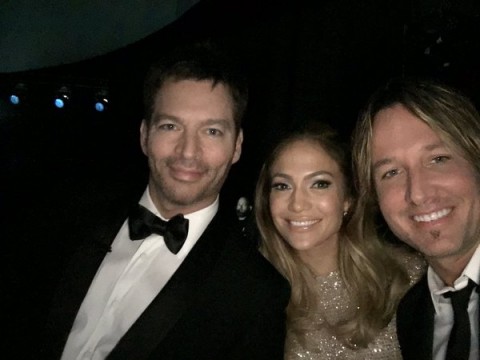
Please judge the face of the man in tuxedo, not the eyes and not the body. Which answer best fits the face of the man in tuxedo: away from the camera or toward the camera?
toward the camera

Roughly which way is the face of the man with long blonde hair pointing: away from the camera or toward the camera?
toward the camera

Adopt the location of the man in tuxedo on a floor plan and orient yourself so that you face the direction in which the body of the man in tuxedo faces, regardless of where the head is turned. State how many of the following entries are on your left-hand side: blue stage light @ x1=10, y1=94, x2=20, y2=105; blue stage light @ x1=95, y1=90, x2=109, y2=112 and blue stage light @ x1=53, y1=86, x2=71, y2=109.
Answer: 0

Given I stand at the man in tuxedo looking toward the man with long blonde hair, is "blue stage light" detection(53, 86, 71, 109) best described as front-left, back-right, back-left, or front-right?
back-left

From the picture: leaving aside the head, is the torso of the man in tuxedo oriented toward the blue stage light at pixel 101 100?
no

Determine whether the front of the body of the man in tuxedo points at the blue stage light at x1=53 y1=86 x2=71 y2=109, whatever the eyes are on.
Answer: no

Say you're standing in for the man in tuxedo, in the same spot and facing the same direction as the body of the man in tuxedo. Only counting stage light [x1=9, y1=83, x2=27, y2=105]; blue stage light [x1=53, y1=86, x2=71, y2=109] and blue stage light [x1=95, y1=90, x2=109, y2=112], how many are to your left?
0

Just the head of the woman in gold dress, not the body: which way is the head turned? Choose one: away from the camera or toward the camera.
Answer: toward the camera

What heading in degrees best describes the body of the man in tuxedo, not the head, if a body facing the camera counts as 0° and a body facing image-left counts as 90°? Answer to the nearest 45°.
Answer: approximately 45°

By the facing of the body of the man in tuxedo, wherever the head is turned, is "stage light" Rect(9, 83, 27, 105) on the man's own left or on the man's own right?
on the man's own right

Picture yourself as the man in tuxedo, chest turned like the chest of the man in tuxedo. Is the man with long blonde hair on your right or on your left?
on your left

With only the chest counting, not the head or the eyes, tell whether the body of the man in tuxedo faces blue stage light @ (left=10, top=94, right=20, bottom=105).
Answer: no
